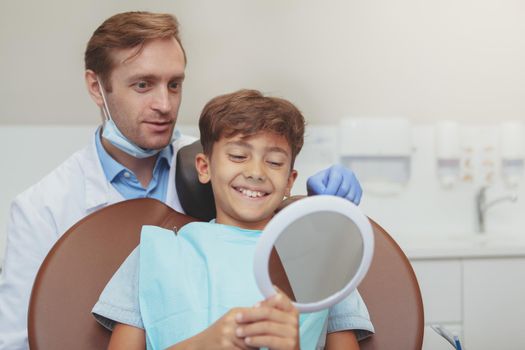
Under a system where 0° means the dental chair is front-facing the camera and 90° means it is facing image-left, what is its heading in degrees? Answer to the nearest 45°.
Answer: approximately 0°

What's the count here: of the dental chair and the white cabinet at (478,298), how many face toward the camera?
2

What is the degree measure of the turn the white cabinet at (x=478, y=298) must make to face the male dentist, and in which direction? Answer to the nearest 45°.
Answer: approximately 45° to its right

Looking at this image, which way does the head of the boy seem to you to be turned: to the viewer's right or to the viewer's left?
to the viewer's right

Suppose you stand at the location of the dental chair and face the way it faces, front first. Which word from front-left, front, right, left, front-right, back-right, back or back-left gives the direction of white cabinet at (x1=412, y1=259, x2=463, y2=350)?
back-left

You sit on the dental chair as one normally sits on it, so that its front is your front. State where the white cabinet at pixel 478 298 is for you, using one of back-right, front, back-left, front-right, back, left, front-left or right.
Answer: back-left
